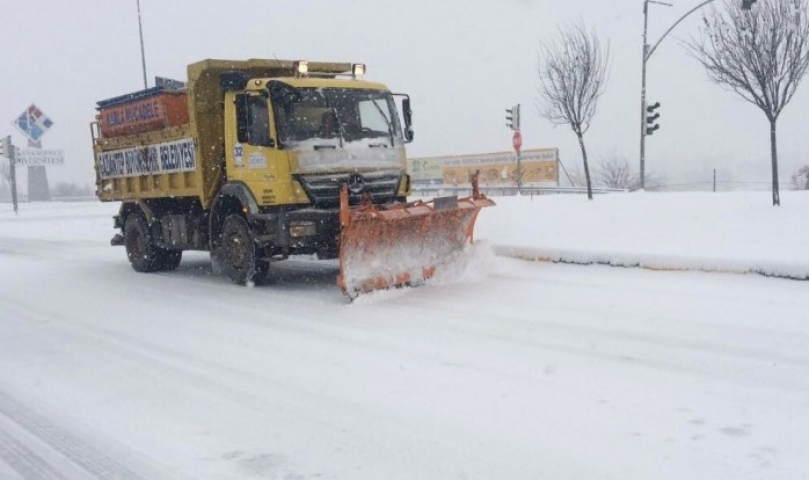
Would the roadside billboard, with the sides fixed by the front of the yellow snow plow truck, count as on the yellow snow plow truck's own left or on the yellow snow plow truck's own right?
on the yellow snow plow truck's own left

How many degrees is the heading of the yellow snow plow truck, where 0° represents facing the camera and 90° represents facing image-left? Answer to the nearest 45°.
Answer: approximately 315°
